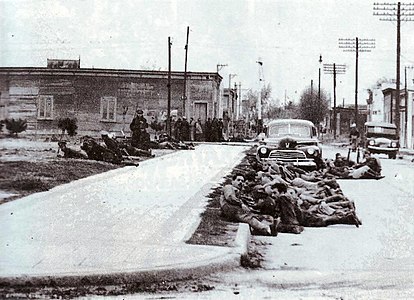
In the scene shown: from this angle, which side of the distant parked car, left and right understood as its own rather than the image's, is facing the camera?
front

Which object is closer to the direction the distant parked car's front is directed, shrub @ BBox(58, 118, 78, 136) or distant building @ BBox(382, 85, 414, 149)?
the shrub

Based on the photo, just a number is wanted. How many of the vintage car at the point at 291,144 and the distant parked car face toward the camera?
2

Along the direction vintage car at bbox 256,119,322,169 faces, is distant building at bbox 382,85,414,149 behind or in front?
behind

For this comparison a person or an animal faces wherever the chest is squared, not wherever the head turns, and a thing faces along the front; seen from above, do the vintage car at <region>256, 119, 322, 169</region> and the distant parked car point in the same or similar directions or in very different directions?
same or similar directions

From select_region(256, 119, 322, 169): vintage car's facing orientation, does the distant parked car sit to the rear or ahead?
to the rear

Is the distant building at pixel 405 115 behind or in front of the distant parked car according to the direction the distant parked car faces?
behind

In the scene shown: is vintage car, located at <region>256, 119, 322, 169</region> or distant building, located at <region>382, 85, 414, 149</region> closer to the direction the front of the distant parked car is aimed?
the vintage car

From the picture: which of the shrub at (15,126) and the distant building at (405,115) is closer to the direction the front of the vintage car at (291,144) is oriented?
the shrub
